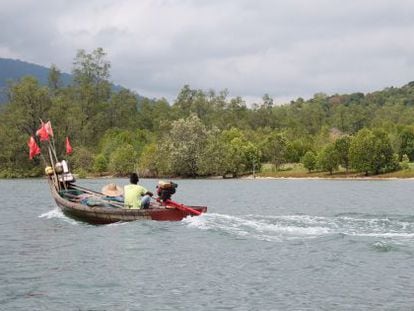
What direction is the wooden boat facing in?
to the viewer's left
